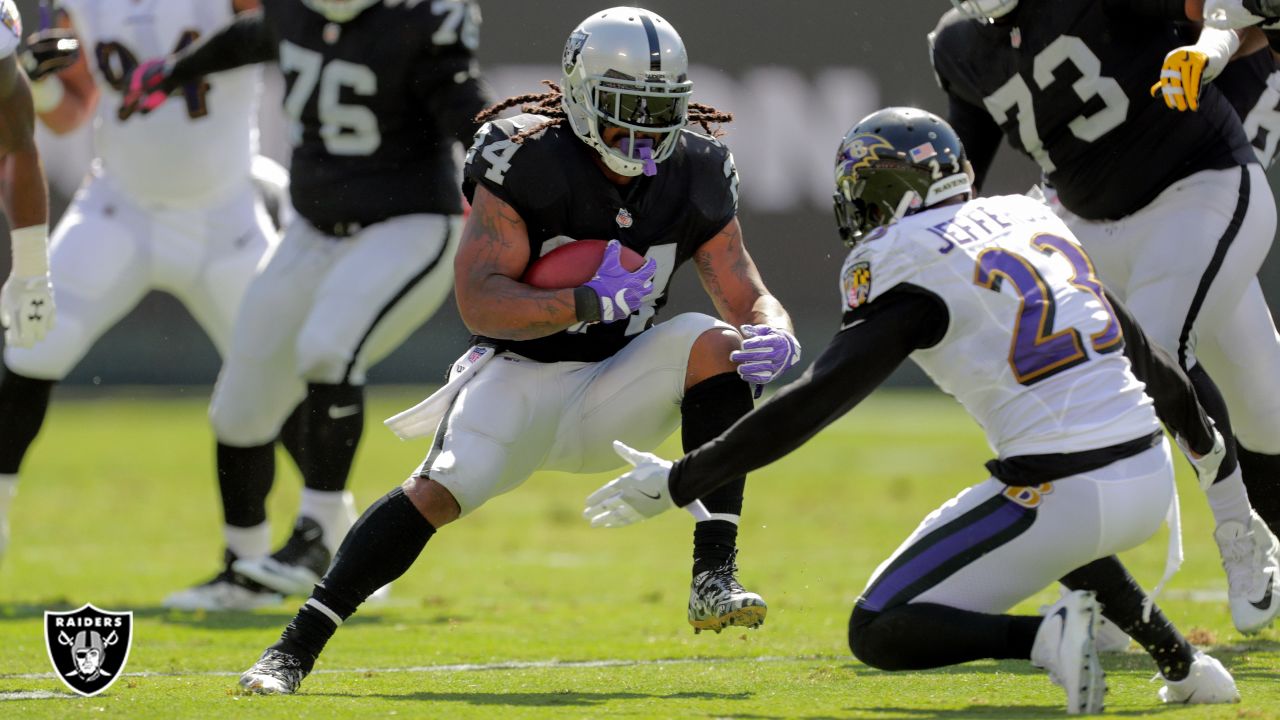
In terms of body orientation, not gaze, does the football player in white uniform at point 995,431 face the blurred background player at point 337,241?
yes

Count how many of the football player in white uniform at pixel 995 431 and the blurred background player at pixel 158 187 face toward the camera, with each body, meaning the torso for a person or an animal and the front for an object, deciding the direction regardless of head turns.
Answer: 1

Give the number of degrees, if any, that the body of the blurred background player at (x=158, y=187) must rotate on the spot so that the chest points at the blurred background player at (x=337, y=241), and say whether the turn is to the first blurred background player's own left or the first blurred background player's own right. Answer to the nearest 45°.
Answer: approximately 45° to the first blurred background player's own left

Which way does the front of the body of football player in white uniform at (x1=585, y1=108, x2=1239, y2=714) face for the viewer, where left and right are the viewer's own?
facing away from the viewer and to the left of the viewer
